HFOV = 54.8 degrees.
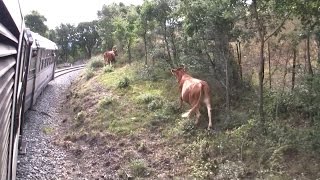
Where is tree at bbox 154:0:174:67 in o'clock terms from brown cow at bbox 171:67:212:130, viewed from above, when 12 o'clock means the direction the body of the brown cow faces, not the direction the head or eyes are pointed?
The tree is roughly at 1 o'clock from the brown cow.

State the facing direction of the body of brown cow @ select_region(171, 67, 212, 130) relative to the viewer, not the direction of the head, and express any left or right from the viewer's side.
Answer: facing away from the viewer and to the left of the viewer

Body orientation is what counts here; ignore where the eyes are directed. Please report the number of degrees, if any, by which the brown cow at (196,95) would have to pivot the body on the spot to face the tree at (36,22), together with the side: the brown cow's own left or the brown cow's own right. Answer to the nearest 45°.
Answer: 0° — it already faces it

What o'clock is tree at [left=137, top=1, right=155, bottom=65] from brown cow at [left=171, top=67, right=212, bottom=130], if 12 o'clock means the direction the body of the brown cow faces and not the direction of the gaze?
The tree is roughly at 1 o'clock from the brown cow.
